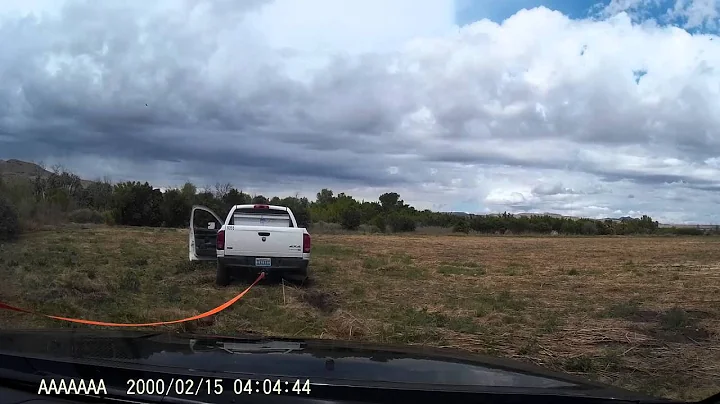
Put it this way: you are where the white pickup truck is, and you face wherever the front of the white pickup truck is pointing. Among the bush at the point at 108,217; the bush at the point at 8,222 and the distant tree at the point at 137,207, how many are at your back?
0

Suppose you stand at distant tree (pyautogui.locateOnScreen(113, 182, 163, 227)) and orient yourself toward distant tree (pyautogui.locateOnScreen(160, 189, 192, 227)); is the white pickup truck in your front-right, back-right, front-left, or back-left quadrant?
front-right

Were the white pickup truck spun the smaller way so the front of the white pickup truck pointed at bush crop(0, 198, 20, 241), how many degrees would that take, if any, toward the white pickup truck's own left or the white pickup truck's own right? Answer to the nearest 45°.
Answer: approximately 45° to the white pickup truck's own left

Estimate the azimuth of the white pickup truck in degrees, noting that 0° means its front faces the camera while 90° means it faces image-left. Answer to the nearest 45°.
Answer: approximately 180°

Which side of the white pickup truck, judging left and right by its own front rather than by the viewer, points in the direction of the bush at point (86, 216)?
front

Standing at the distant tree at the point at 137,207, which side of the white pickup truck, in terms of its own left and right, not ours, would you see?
front

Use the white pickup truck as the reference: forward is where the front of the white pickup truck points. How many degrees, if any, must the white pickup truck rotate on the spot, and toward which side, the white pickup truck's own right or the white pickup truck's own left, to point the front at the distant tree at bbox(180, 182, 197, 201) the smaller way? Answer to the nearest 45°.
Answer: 0° — it already faces it
